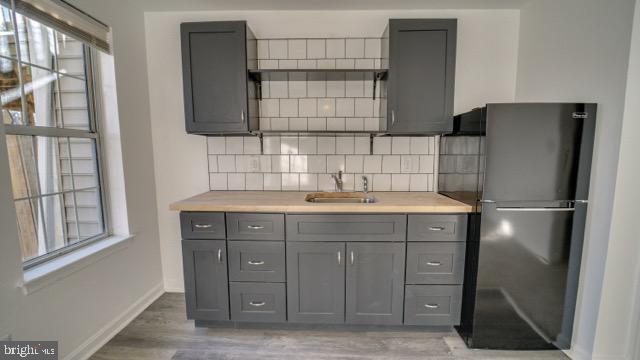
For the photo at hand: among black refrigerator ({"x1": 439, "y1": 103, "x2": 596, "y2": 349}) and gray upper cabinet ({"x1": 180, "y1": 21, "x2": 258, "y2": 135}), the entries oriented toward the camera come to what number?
2

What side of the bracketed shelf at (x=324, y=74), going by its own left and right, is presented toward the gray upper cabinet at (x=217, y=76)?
right

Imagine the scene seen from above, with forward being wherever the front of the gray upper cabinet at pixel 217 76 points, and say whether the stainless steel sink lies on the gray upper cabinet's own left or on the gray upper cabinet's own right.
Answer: on the gray upper cabinet's own left

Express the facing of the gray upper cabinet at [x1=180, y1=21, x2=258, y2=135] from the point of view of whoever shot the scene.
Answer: facing the viewer

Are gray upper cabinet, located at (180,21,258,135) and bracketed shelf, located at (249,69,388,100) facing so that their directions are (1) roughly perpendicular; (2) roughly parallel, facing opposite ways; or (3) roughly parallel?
roughly parallel

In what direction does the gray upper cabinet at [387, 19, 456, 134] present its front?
toward the camera

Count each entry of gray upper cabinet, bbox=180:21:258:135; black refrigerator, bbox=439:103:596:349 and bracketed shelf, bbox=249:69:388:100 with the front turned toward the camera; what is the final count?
3

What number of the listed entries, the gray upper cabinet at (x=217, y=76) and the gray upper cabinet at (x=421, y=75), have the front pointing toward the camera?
2

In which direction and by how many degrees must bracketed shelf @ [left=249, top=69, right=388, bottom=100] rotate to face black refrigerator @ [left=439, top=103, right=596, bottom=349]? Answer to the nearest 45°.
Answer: approximately 45° to its left

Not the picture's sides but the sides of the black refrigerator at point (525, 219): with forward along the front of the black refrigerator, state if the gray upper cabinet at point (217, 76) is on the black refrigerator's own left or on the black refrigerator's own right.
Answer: on the black refrigerator's own right

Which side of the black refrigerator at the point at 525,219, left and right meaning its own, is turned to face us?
front

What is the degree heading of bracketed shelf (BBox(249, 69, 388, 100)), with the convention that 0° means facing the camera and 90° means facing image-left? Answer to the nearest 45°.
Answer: approximately 0°

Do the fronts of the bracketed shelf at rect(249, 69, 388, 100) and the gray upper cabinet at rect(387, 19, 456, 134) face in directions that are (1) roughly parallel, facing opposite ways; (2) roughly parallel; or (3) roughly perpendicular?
roughly parallel
